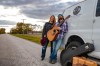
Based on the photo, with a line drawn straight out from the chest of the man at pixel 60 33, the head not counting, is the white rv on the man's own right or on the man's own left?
on the man's own left

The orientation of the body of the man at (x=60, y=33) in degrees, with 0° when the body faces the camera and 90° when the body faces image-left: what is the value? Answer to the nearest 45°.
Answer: approximately 45°
